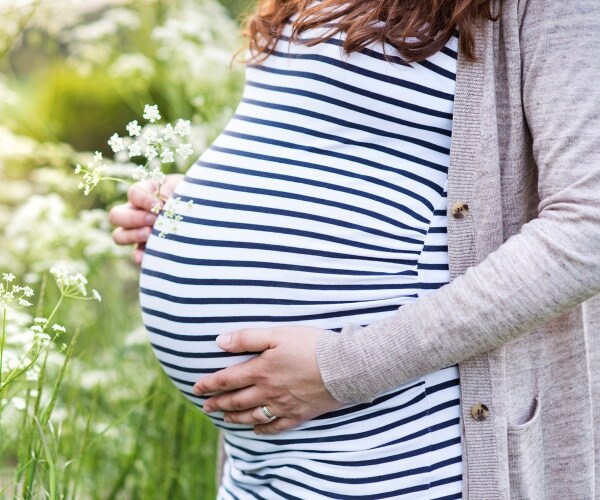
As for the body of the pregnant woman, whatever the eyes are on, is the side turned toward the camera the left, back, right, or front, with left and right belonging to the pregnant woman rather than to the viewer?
left
